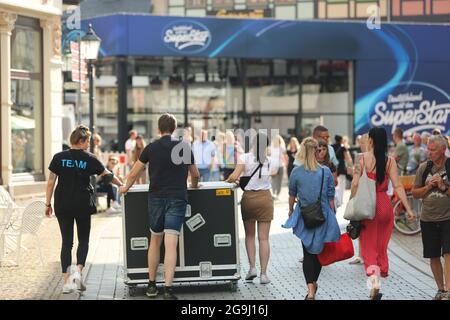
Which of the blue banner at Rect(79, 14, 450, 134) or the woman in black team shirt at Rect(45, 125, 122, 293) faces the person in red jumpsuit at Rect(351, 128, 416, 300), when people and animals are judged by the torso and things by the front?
the blue banner

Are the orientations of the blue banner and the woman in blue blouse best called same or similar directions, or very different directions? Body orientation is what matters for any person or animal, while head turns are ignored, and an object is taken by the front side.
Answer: very different directions

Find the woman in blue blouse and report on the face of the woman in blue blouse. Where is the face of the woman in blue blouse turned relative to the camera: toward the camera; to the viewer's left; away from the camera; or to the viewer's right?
away from the camera

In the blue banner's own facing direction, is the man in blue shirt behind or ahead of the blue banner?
ahead

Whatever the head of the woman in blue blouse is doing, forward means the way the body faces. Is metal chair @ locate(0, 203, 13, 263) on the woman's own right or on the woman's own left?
on the woman's own left

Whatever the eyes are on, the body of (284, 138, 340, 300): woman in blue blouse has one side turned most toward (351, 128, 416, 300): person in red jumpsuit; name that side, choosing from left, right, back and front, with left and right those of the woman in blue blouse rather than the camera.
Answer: right

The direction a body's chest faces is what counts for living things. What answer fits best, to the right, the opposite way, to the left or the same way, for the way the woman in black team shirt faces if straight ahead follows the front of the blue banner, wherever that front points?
the opposite way

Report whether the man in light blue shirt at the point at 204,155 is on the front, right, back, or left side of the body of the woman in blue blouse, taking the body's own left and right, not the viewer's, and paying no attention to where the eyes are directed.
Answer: front

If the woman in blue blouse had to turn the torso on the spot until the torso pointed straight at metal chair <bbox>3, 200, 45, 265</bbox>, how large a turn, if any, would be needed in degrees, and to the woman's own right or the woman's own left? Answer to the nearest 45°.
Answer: approximately 45° to the woman's own left

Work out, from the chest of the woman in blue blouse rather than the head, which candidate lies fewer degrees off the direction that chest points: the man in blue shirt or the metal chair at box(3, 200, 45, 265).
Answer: the man in blue shirt

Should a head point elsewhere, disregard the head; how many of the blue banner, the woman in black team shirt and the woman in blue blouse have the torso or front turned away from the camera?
2

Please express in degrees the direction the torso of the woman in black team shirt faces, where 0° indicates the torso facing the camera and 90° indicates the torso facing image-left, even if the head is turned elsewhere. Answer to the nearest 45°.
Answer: approximately 180°

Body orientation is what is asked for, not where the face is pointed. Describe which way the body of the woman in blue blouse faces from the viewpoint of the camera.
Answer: away from the camera

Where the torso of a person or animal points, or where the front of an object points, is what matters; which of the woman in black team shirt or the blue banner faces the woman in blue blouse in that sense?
the blue banner

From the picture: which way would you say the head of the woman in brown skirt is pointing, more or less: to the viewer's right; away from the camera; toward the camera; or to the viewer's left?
away from the camera

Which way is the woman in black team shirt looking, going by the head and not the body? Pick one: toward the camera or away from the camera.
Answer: away from the camera
